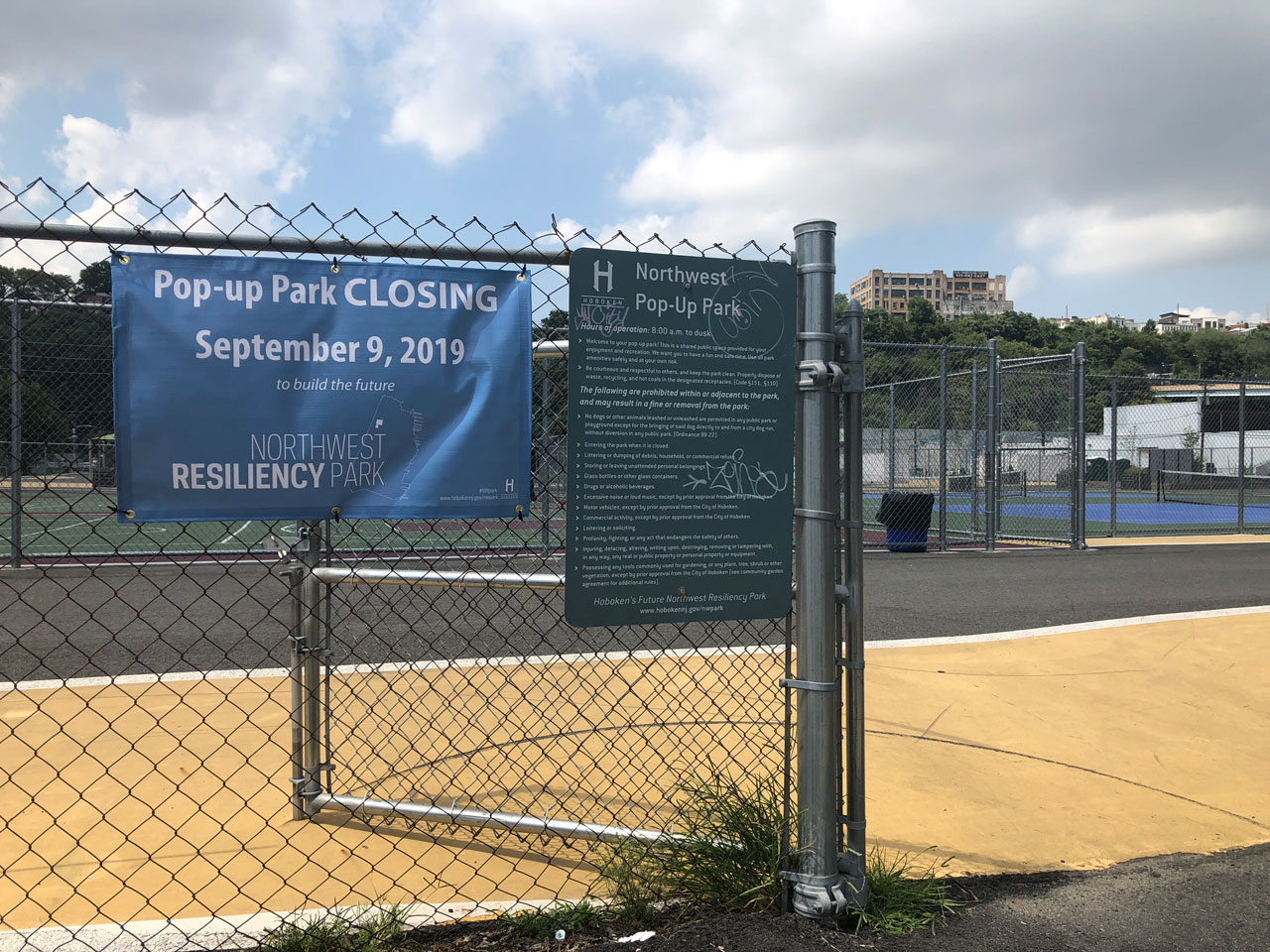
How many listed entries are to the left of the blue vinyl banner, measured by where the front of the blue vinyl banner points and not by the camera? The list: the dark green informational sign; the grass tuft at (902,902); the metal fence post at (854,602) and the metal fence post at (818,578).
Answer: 4

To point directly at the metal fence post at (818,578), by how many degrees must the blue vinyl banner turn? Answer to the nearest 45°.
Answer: approximately 90° to its left

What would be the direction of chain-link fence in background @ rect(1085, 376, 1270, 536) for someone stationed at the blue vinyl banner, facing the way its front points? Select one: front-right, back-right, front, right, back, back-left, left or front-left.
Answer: back-left

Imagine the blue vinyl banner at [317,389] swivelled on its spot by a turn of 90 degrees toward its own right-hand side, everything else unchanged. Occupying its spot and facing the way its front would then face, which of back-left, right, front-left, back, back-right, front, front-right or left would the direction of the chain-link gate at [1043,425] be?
back-right

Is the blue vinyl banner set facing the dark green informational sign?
no

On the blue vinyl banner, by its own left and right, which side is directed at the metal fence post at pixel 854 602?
left

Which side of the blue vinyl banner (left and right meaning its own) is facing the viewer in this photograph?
front

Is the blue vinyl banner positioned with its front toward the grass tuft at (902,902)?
no

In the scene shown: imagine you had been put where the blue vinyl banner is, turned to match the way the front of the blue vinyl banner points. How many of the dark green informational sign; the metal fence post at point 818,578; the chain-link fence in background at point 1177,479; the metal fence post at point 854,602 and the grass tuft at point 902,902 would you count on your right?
0
